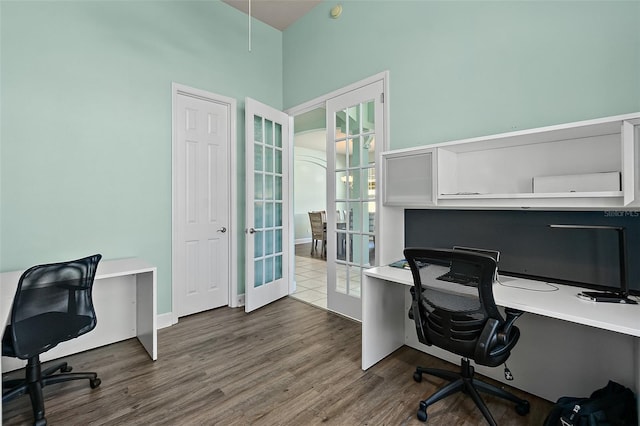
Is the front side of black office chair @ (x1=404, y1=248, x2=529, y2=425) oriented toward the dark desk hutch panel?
yes

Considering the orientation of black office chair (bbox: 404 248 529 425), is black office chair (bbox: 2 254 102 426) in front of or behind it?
behind

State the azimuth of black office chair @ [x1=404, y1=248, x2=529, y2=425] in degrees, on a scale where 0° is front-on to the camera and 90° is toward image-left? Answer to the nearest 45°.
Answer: approximately 225°

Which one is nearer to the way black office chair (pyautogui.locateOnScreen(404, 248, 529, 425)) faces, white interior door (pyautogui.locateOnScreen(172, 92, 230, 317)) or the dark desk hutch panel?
the dark desk hutch panel

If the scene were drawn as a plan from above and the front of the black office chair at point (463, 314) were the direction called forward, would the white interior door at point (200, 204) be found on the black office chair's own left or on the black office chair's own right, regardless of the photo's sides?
on the black office chair's own left

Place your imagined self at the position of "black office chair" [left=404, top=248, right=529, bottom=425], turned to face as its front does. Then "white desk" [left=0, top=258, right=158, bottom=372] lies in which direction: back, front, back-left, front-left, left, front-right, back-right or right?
back-left

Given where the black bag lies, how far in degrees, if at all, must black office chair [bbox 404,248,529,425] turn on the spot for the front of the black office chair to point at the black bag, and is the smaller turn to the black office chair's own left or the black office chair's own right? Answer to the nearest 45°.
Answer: approximately 45° to the black office chair's own right

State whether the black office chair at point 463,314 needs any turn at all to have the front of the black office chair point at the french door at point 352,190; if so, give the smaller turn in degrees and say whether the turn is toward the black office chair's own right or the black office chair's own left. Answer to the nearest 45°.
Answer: approximately 90° to the black office chair's own left
